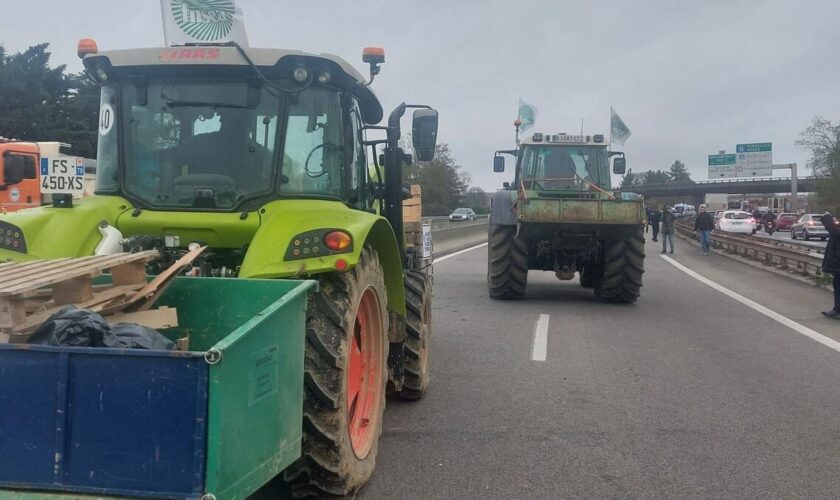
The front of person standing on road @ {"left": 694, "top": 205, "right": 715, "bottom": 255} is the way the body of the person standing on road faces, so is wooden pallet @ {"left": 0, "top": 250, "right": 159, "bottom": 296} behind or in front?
in front

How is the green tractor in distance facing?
away from the camera

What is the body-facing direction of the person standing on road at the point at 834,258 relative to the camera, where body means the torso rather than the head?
to the viewer's left
